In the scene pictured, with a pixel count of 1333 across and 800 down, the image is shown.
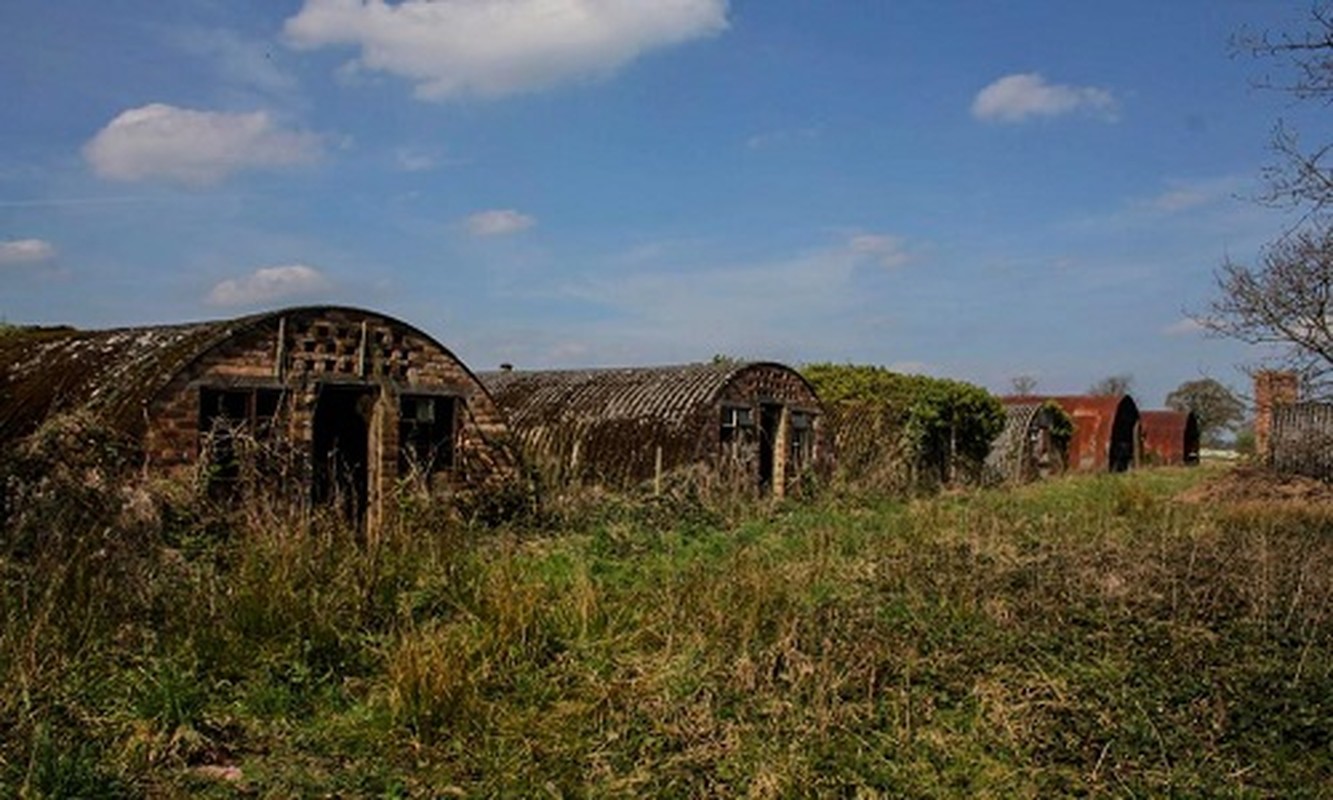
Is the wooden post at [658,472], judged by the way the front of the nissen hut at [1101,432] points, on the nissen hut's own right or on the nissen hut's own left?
on the nissen hut's own right

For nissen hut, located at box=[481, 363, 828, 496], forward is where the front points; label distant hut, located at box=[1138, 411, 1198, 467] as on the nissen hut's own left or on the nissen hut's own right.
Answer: on the nissen hut's own left

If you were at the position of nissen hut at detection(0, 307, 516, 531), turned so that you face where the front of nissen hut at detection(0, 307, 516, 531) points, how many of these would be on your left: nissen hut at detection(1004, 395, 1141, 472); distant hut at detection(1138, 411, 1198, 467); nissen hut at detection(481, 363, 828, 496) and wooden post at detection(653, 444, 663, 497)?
4

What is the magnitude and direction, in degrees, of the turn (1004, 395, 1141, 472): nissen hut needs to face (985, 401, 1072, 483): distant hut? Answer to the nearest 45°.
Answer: approximately 45° to its right

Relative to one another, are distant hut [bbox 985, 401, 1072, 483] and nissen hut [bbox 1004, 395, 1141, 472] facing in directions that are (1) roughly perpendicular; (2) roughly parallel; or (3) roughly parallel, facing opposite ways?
roughly parallel

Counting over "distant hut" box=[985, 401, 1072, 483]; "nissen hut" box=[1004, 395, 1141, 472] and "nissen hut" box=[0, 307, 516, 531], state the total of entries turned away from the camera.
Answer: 0

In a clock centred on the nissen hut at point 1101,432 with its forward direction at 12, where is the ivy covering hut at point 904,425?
The ivy covering hut is roughly at 2 o'clock from the nissen hut.

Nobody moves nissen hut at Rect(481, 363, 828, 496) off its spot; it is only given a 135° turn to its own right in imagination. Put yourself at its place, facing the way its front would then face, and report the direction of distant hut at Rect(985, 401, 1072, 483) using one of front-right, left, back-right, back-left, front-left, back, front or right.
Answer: back-right

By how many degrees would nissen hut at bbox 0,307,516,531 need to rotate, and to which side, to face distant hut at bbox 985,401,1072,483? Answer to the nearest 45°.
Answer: approximately 90° to its left

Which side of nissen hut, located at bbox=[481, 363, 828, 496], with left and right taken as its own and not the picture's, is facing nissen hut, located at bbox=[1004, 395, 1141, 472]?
left

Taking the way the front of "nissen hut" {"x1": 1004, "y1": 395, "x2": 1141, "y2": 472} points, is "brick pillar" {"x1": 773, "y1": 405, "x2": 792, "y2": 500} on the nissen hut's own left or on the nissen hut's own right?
on the nissen hut's own right

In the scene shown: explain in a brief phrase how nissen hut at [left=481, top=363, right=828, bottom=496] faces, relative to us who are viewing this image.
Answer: facing the viewer and to the right of the viewer

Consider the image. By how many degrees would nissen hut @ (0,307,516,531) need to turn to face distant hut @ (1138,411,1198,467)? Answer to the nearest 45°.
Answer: approximately 90° to its left
